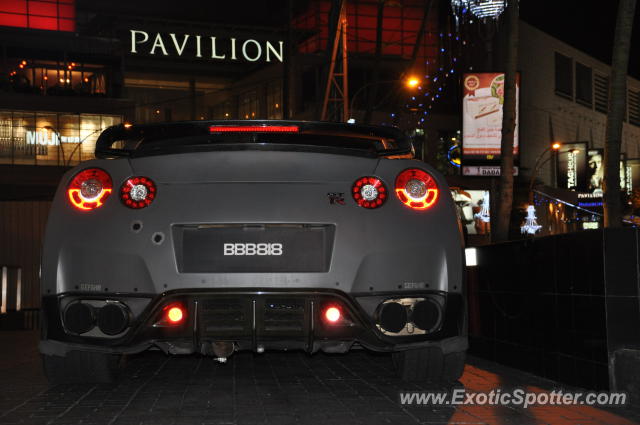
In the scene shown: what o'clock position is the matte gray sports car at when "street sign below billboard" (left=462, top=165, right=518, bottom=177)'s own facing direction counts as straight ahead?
The matte gray sports car is roughly at 12 o'clock from the street sign below billboard.

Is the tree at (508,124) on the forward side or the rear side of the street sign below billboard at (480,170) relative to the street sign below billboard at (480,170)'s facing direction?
on the forward side

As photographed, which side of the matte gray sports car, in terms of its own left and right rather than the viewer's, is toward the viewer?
back

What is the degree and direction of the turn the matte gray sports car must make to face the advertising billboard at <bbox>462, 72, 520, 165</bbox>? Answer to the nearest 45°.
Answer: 0° — it already faces it

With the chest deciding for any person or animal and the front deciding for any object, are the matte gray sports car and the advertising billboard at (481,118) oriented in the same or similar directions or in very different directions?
very different directions

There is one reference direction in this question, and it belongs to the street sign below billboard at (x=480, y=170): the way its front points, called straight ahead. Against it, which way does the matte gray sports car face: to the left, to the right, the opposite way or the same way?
the opposite way

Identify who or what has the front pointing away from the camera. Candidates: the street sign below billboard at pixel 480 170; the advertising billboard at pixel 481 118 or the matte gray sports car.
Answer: the matte gray sports car

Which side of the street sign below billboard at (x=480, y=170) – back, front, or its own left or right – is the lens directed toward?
front

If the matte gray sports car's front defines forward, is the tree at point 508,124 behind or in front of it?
in front

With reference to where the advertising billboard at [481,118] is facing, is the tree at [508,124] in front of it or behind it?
in front

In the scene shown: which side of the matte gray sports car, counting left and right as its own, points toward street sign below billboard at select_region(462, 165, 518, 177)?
front
